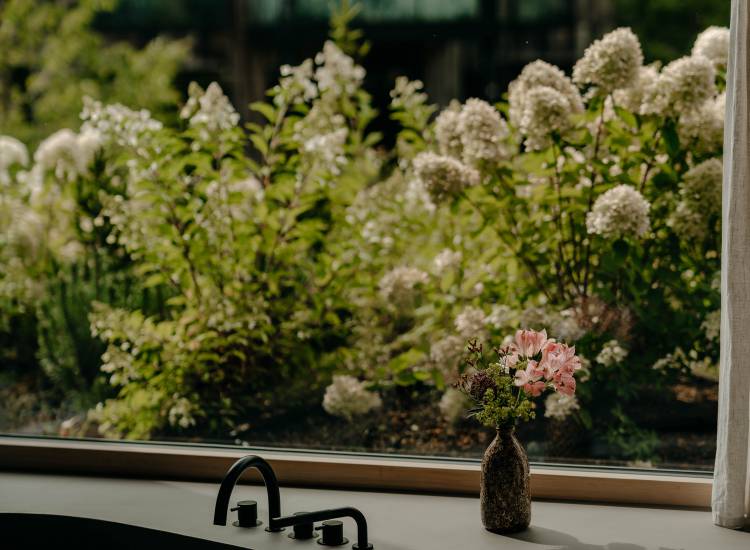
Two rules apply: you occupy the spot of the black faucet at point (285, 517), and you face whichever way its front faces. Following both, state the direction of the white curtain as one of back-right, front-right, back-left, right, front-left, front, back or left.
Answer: back

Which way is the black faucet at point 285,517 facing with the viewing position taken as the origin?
facing to the left of the viewer

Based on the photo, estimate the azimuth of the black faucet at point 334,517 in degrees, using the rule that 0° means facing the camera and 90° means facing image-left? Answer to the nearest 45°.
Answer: approximately 90°
